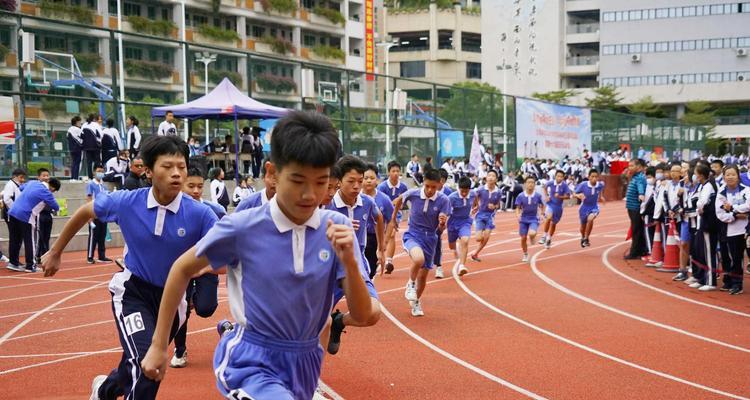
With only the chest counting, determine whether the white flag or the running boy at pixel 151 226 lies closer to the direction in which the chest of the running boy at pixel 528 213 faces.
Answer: the running boy

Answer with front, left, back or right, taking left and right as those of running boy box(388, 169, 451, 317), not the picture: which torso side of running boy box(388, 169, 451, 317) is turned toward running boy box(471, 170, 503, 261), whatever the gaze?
back

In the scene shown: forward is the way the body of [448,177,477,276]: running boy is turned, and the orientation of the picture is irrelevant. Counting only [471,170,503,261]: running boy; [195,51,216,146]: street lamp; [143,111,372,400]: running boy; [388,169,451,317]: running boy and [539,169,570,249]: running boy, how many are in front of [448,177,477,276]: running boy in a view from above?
2

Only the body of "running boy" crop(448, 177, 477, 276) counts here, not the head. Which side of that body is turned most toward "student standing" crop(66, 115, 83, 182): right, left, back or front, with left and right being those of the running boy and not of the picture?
right

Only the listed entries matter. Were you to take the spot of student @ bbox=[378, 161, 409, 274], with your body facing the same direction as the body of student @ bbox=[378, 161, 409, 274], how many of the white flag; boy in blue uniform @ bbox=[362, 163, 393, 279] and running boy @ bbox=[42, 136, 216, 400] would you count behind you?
1

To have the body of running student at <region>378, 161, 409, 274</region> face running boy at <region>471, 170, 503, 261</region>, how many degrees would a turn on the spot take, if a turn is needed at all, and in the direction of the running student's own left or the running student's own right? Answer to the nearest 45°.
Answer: approximately 135° to the running student's own left

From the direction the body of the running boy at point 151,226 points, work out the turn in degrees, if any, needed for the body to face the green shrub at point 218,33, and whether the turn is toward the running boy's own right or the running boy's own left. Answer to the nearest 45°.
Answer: approximately 135° to the running boy's own left

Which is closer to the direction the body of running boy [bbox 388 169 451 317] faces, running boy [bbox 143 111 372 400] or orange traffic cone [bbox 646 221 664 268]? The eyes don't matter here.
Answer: the running boy

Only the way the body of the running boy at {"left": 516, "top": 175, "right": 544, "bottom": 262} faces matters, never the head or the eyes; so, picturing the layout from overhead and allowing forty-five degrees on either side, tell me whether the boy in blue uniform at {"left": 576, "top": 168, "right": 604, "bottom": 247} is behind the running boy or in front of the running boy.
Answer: behind

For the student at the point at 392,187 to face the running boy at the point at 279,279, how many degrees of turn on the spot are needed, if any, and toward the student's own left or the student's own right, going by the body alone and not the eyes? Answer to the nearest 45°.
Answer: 0° — they already face them

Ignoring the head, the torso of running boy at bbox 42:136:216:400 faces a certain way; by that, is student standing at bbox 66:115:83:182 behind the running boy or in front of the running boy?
behind
